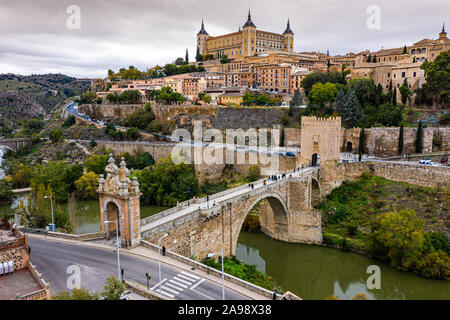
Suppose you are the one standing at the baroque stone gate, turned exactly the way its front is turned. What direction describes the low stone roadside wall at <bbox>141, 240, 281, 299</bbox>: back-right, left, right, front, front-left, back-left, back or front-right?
left

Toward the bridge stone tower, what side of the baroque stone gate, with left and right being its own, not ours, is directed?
back

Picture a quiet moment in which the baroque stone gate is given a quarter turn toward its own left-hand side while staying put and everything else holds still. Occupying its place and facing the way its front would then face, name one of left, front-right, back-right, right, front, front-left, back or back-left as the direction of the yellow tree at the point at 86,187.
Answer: back-left

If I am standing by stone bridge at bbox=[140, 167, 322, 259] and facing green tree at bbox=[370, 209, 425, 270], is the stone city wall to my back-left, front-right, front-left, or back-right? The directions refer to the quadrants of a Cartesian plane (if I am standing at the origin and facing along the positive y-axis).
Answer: front-left

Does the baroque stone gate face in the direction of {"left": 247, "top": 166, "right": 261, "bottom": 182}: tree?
no

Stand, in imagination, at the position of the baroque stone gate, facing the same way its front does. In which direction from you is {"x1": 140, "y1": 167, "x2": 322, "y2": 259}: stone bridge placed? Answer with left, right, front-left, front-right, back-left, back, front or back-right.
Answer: back

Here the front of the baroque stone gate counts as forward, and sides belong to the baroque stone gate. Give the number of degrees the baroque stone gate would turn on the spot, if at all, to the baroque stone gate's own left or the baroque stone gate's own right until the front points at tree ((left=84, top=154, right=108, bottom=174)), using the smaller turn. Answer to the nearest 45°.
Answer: approximately 135° to the baroque stone gate's own right

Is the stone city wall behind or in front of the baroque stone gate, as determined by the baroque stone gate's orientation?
behind

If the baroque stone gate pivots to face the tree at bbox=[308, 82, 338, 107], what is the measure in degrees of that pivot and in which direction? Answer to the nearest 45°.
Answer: approximately 180°

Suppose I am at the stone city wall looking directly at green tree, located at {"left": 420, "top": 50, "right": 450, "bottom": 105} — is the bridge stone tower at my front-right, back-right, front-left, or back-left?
back-left

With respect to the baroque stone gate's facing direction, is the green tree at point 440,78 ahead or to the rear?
to the rear

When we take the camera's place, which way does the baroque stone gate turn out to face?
facing the viewer and to the left of the viewer
